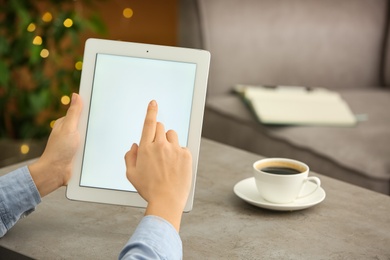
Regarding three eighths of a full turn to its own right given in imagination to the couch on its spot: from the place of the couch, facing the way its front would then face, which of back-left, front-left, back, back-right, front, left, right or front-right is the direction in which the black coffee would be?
back

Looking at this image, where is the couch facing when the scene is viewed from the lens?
facing the viewer and to the left of the viewer

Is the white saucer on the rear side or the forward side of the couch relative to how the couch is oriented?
on the forward side

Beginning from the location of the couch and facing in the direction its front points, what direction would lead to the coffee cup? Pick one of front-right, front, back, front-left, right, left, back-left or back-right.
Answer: front-left
